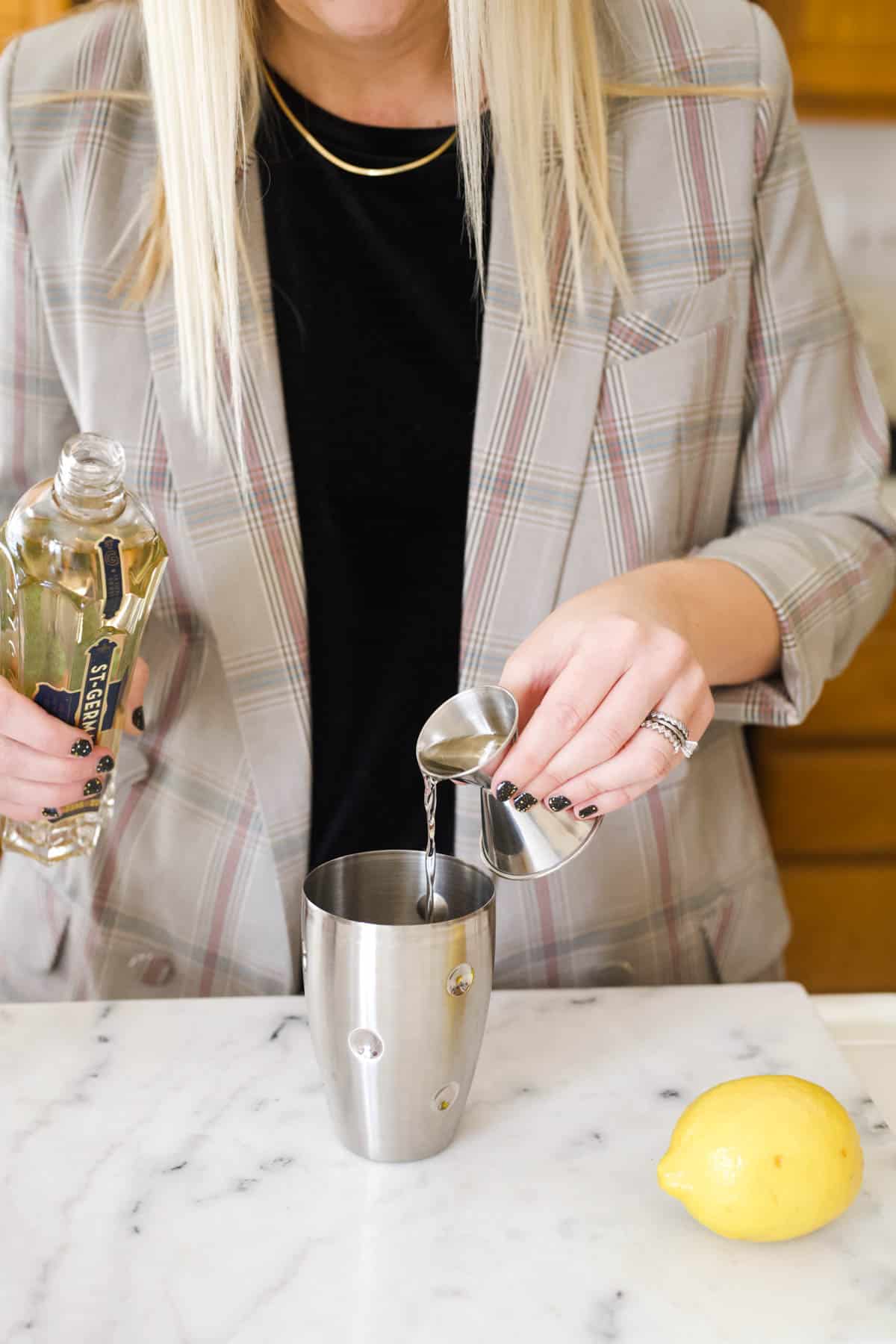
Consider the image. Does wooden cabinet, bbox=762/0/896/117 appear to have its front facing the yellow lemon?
yes

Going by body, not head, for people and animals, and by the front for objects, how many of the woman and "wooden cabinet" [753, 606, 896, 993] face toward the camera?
2

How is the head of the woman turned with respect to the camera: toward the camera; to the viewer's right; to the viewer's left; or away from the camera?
toward the camera

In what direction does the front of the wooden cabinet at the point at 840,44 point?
toward the camera

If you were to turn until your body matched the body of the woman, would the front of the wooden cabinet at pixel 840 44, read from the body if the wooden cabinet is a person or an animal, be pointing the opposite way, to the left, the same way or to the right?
the same way

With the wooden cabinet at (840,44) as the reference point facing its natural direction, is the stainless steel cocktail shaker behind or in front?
in front

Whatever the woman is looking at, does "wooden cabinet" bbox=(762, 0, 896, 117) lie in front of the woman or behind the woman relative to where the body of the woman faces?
behind

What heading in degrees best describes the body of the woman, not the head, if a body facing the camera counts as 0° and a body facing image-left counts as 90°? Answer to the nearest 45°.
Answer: approximately 0°

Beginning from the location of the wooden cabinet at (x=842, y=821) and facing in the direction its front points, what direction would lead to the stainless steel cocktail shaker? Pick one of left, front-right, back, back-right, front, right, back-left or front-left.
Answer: front

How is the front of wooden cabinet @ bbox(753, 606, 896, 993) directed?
toward the camera

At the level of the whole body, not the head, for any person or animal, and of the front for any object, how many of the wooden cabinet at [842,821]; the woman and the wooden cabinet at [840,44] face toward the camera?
3

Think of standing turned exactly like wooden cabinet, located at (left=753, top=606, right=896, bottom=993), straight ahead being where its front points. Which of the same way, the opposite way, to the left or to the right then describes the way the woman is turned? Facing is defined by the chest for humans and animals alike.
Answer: the same way

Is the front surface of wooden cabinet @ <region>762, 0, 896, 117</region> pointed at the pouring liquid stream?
yes

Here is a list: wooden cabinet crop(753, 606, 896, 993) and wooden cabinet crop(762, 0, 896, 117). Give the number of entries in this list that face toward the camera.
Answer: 2
